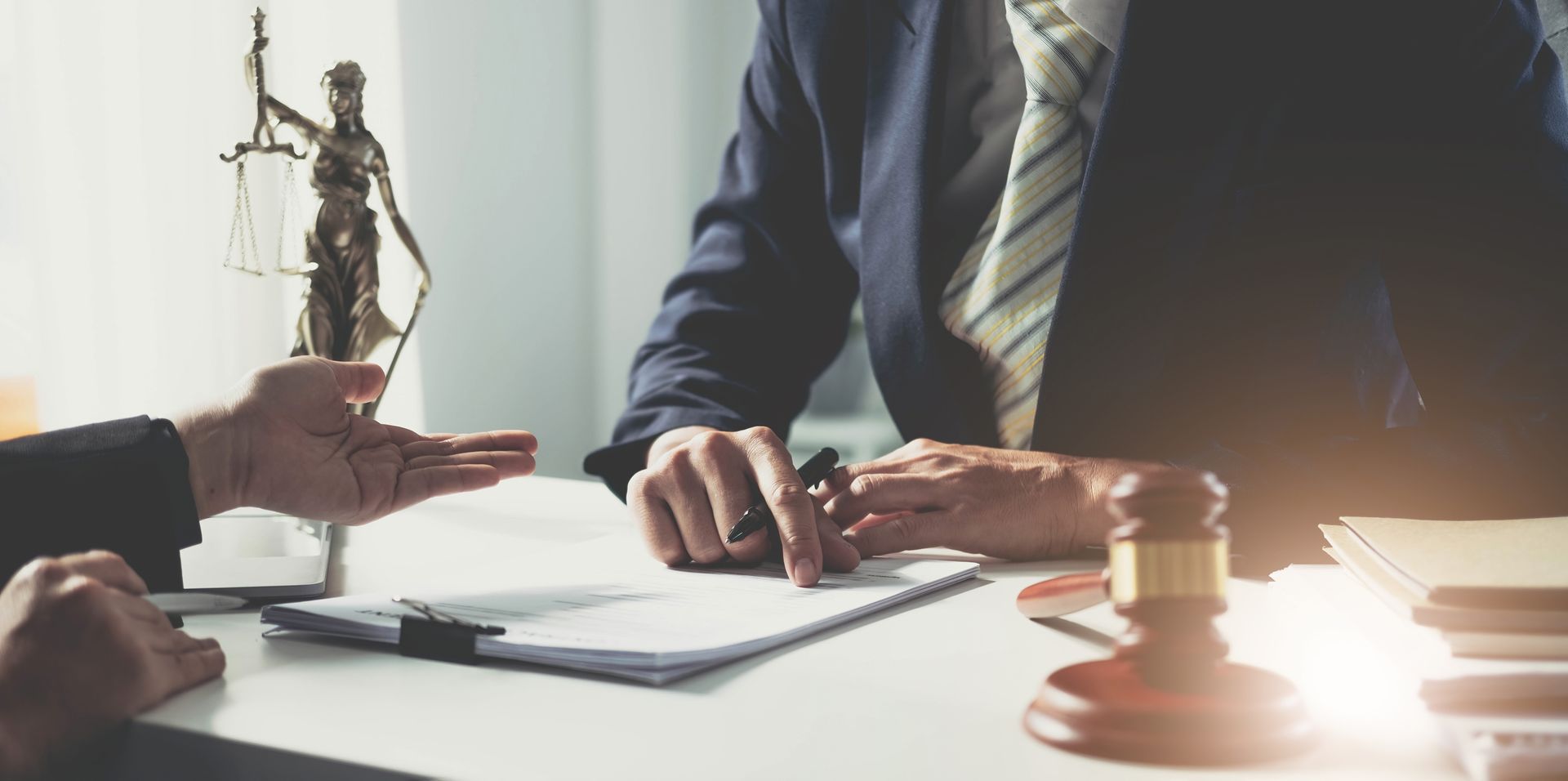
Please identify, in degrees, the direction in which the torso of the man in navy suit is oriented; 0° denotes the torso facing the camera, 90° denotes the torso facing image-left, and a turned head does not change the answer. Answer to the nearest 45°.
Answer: approximately 45°

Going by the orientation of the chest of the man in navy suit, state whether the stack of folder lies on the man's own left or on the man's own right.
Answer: on the man's own left

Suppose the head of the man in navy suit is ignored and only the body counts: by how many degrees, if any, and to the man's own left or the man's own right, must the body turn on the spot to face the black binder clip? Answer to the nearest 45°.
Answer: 0° — they already face it

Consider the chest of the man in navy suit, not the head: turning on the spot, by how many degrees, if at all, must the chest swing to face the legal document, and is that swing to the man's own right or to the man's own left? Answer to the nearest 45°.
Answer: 0° — they already face it

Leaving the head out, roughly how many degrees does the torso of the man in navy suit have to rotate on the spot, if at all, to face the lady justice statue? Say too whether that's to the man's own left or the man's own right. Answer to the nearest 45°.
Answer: approximately 45° to the man's own right
